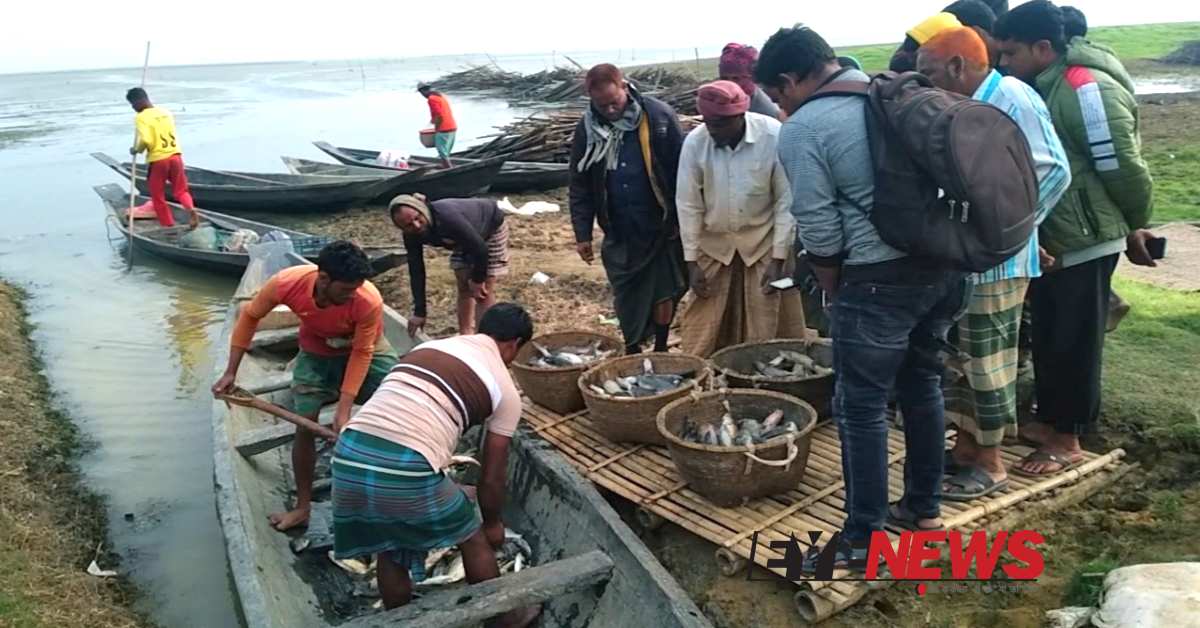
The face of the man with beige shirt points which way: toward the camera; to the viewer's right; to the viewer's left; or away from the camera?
toward the camera

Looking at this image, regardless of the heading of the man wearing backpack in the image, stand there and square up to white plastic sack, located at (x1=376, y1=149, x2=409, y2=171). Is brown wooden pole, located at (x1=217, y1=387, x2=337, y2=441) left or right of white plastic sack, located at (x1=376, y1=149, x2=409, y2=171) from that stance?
left

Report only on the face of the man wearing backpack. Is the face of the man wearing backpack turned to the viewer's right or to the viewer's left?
to the viewer's left

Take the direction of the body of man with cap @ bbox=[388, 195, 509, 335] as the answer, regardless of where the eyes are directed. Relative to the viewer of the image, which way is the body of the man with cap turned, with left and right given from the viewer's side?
facing the viewer and to the left of the viewer

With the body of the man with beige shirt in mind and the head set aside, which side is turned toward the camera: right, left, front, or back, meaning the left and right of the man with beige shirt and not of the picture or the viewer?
front

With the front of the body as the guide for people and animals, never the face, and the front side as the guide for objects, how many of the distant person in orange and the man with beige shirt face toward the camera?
1

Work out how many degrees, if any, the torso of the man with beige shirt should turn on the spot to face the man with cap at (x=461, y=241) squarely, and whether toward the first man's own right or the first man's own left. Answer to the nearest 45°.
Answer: approximately 135° to the first man's own right

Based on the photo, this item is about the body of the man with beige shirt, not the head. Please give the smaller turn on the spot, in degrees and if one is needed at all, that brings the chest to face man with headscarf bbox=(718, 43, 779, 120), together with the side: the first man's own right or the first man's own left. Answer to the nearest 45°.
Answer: approximately 180°

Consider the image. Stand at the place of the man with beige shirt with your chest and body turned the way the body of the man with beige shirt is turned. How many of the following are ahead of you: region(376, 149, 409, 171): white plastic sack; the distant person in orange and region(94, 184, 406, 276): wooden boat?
0

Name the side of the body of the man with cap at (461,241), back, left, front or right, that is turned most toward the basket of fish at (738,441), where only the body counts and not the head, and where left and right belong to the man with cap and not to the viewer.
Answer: left

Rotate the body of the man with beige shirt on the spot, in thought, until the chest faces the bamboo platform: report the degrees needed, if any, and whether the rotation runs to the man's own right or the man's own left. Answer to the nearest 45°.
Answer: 0° — they already face it

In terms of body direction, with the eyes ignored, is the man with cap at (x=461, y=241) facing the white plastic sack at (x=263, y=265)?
no
